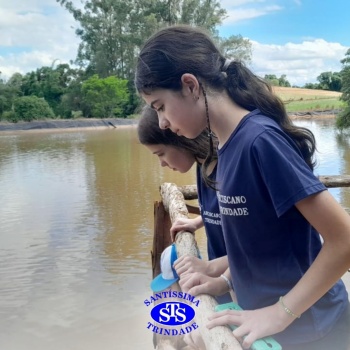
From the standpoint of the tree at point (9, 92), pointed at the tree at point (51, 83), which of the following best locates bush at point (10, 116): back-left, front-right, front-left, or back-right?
back-right

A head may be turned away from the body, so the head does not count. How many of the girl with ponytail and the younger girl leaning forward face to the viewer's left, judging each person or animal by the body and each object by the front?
2

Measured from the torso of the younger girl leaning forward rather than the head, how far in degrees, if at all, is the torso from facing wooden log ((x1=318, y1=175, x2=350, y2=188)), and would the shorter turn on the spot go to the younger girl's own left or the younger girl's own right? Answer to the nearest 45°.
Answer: approximately 135° to the younger girl's own right

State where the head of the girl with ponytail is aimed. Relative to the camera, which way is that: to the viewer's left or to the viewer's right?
to the viewer's left

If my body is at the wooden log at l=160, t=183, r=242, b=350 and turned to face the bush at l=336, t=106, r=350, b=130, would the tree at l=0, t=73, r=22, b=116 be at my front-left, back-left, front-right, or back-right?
front-left

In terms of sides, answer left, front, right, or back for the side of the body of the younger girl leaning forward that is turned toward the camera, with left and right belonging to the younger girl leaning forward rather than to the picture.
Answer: left

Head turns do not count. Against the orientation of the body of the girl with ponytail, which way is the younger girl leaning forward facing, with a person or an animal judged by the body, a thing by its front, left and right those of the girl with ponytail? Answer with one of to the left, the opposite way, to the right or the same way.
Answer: the same way

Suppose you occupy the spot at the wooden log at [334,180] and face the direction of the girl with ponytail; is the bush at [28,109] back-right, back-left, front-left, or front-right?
back-right

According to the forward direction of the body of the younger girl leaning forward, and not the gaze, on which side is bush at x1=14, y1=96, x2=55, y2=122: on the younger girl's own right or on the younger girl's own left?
on the younger girl's own right

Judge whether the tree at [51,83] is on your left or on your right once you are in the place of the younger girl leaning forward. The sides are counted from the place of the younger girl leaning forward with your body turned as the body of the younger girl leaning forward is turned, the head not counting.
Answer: on your right

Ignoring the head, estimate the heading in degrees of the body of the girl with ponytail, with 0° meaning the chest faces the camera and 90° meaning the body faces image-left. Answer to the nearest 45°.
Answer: approximately 90°
